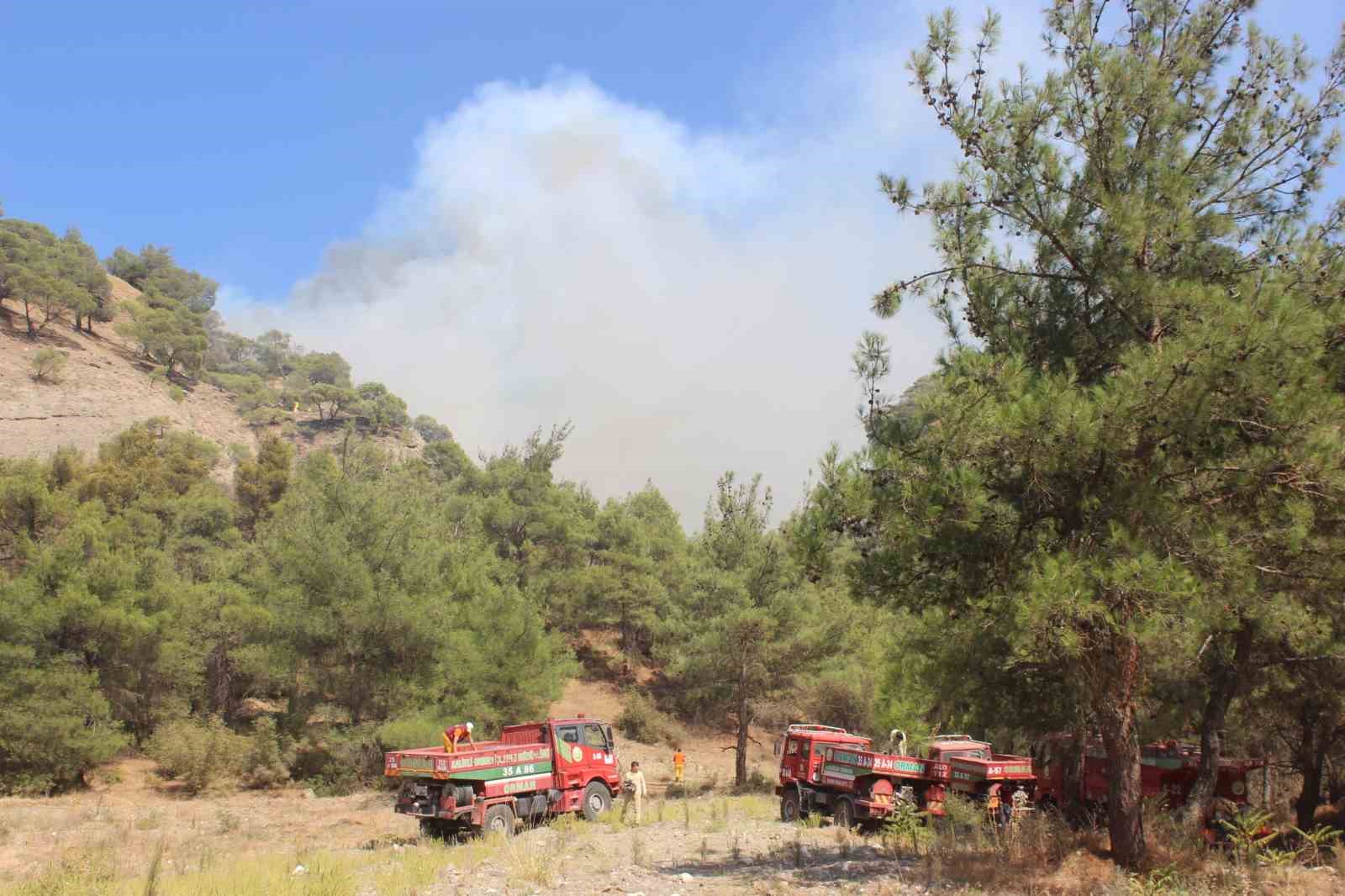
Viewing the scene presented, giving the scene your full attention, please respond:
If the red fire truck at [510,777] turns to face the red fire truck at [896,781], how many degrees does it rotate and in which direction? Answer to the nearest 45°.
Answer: approximately 45° to its right

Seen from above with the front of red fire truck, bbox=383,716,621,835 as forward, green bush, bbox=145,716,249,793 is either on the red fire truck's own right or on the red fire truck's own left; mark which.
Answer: on the red fire truck's own left

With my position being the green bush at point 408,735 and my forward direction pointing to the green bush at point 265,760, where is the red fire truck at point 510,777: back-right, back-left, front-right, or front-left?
back-left

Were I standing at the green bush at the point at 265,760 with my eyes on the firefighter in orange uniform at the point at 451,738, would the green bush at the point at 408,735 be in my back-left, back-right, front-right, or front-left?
front-left

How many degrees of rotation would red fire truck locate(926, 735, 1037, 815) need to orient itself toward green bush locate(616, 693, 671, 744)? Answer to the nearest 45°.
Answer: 0° — it already faces it

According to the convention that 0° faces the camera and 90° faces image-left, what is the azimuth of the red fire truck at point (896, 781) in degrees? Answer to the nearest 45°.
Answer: approximately 135°

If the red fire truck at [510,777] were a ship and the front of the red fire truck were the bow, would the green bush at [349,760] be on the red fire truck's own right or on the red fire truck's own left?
on the red fire truck's own left

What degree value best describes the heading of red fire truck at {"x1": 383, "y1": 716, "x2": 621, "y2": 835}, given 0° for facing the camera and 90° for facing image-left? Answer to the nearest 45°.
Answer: approximately 225°

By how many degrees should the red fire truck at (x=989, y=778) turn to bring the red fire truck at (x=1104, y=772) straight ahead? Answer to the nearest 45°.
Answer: approximately 135° to its right

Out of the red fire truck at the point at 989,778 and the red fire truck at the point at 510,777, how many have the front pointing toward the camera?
0

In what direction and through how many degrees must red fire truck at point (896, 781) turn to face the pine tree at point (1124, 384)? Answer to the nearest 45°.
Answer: approximately 135° to its left

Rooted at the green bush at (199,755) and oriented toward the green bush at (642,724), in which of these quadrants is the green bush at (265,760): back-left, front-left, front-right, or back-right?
front-right

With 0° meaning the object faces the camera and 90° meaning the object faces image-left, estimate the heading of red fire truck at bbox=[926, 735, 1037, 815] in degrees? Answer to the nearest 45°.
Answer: approximately 135°
